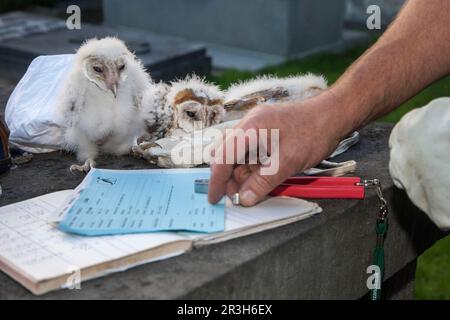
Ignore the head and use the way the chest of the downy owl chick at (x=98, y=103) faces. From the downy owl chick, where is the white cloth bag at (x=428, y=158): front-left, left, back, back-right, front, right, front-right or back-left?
front-left

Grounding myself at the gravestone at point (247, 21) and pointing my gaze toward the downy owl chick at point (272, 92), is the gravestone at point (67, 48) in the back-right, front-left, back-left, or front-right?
front-right

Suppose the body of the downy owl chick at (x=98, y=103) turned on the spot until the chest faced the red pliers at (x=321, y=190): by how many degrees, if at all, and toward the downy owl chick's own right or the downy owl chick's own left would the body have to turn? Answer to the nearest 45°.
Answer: approximately 45° to the downy owl chick's own left

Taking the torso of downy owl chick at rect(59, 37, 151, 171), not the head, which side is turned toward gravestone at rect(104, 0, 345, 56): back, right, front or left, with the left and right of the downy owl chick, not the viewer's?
back

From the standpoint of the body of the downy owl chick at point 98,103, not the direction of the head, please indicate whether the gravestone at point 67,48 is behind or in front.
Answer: behind

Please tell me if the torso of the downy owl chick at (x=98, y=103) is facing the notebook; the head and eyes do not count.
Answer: yes

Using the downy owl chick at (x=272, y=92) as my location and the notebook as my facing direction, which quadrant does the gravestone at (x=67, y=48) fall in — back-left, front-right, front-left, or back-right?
back-right

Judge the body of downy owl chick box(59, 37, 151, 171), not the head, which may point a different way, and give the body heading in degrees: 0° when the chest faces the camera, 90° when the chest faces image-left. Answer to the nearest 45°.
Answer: approximately 0°

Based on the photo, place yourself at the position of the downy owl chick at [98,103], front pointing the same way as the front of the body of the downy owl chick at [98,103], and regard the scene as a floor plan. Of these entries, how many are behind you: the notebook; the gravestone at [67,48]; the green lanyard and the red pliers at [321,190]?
1

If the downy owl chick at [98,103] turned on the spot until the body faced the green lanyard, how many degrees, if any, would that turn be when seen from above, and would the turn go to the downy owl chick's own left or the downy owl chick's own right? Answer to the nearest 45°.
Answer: approximately 45° to the downy owl chick's own left

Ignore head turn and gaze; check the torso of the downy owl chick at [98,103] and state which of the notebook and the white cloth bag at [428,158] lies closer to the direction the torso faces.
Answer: the notebook
